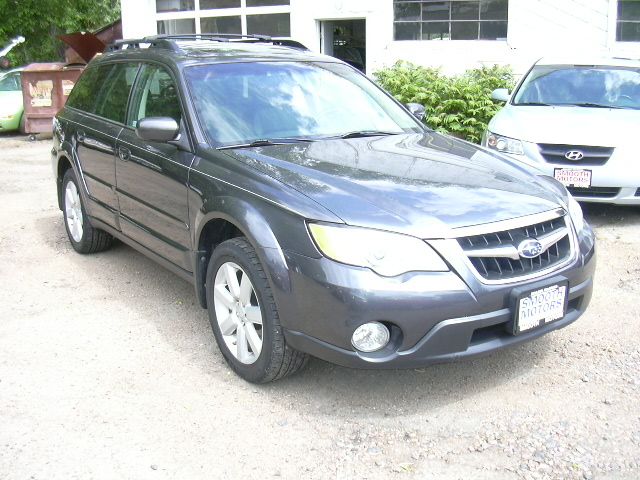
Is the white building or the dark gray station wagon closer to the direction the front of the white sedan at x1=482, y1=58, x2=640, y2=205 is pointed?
the dark gray station wagon

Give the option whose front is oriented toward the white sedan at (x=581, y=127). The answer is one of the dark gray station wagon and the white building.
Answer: the white building

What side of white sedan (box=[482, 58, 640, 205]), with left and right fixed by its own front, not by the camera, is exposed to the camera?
front

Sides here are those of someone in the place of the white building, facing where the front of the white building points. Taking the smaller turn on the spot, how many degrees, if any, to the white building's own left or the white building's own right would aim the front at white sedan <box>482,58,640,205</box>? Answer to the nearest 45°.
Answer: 0° — it already faces it

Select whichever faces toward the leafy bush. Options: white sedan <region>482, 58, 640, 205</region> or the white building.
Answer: the white building

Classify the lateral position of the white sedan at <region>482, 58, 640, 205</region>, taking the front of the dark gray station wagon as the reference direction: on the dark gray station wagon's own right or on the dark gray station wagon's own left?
on the dark gray station wagon's own left

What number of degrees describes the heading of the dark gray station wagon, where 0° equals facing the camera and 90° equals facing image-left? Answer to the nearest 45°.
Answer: approximately 315°

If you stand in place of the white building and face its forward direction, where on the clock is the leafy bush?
The leafy bush is roughly at 12 o'clock from the white building.

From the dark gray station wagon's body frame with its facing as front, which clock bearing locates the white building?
The white building is roughly at 8 o'clock from the dark gray station wagon.

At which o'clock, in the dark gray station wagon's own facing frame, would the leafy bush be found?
The leafy bush is roughly at 8 o'clock from the dark gray station wagon.

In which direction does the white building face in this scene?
toward the camera

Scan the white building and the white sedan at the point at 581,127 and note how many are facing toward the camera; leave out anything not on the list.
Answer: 2

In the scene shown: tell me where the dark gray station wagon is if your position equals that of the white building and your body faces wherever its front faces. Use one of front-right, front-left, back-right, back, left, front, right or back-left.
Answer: front

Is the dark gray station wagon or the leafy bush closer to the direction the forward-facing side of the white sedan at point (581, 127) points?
the dark gray station wagon
